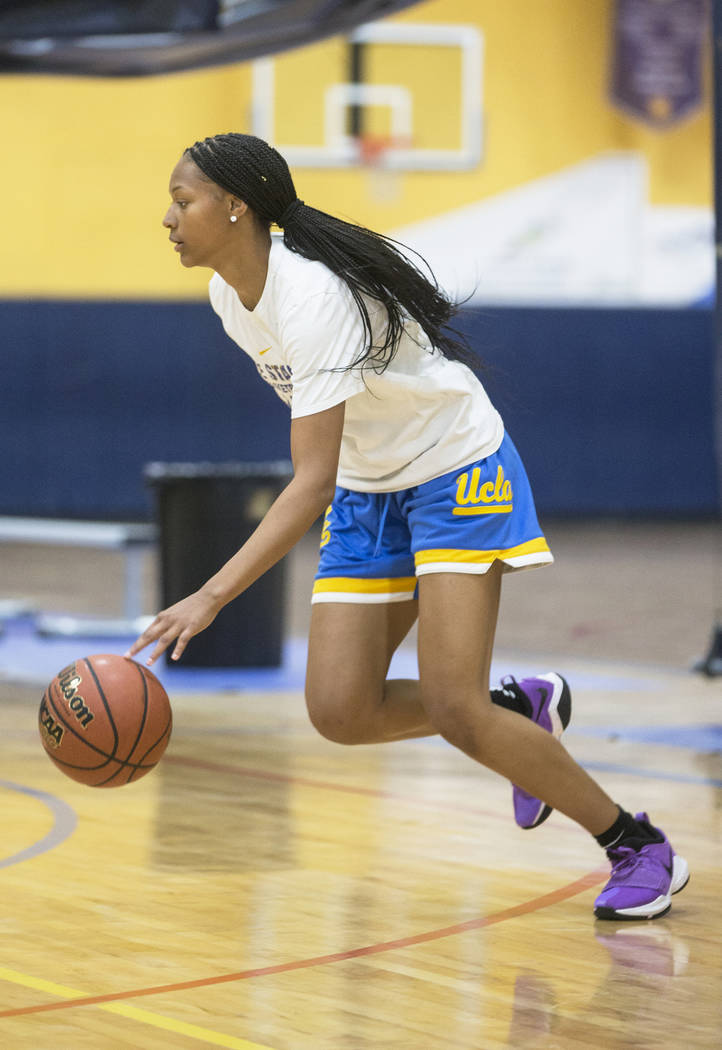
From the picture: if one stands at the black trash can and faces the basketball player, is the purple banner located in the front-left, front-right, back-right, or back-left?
back-left

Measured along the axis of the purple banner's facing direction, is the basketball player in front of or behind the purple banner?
in front

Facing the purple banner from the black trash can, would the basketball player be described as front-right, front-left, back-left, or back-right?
back-right

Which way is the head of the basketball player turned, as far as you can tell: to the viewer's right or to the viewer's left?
to the viewer's left

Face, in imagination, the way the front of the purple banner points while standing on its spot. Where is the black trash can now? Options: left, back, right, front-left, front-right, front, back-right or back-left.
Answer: front

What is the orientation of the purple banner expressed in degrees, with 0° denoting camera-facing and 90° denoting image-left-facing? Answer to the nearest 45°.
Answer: approximately 0°
